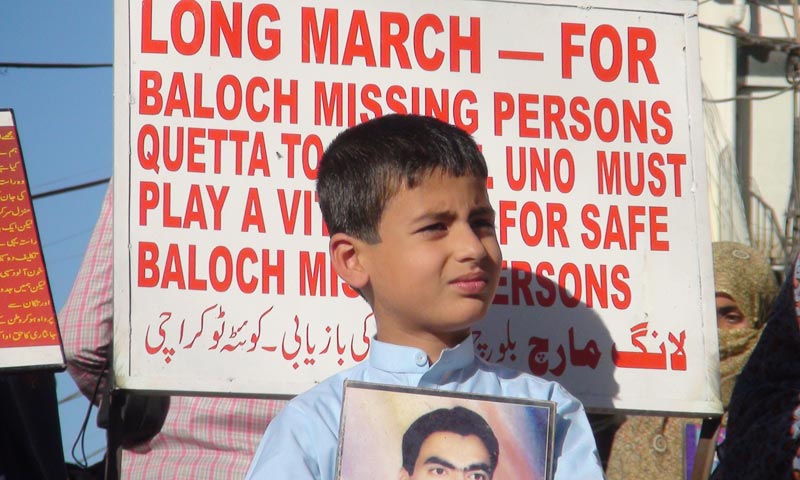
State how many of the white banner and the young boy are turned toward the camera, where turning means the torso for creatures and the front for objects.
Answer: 2

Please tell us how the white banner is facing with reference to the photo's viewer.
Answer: facing the viewer

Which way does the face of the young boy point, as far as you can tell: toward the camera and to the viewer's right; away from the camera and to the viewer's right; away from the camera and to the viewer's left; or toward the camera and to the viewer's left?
toward the camera and to the viewer's right

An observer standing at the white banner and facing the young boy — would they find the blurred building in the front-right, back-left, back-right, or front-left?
back-left

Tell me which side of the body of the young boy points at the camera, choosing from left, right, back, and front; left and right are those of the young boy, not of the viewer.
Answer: front

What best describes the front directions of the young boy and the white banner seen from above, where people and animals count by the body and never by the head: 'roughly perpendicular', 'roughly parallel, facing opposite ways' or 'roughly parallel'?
roughly parallel

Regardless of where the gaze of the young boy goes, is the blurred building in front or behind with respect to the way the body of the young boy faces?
behind
